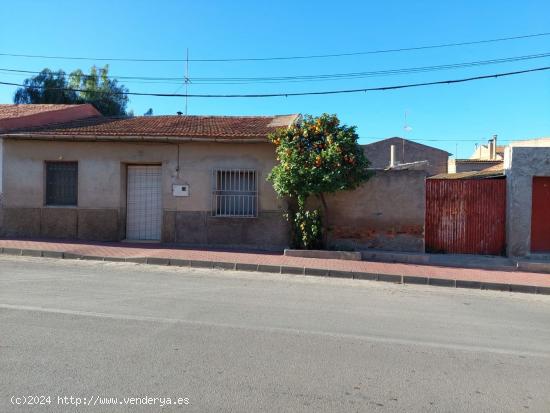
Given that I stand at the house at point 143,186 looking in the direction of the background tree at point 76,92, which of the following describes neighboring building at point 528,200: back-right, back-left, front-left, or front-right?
back-right

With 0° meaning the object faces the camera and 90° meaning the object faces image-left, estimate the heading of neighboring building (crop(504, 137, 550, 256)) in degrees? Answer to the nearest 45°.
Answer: approximately 0°

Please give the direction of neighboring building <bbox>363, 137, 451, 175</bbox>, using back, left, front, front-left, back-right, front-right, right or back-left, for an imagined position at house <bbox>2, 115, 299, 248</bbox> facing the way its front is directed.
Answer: back-left

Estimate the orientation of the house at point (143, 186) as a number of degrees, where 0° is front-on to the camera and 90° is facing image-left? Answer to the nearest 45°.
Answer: approximately 0°

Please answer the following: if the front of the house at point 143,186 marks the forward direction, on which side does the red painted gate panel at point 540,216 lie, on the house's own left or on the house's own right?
on the house's own left

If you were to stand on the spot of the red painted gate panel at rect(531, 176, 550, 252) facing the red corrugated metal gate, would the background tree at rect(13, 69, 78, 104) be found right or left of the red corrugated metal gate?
right

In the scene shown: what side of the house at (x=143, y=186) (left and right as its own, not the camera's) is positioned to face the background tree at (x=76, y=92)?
back

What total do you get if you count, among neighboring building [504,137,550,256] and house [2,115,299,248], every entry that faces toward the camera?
2

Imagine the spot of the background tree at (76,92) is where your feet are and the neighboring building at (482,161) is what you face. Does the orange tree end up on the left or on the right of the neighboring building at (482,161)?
right

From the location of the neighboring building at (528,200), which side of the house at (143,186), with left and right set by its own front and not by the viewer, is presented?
left
